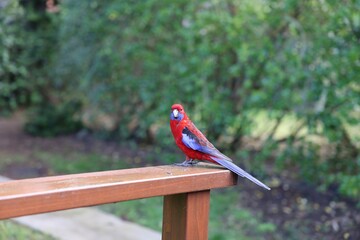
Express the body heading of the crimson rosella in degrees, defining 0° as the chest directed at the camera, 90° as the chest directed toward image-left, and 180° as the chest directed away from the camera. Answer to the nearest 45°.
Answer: approximately 90°

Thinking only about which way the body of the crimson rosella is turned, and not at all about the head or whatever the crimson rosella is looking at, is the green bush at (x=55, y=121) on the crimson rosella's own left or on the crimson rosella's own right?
on the crimson rosella's own right
